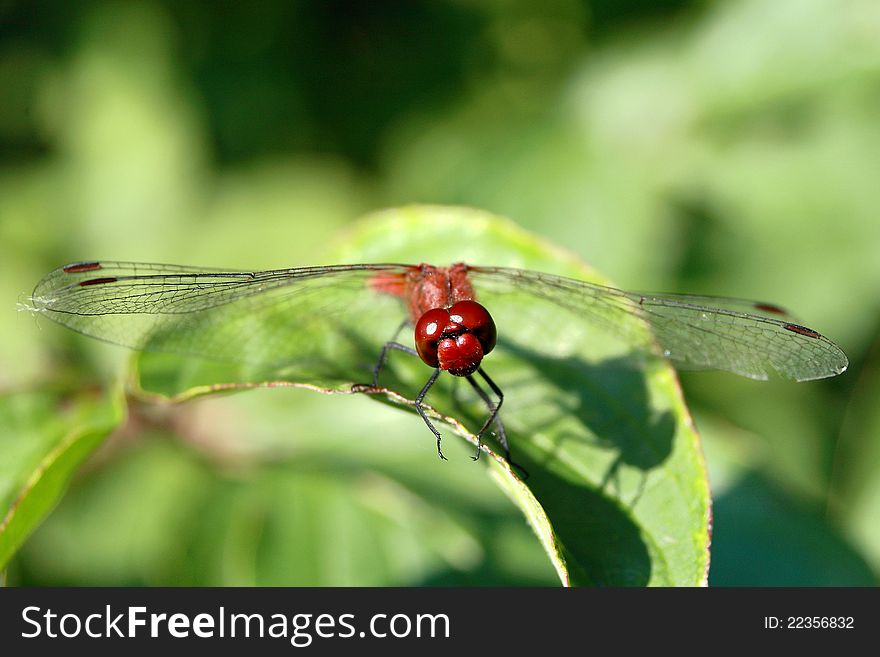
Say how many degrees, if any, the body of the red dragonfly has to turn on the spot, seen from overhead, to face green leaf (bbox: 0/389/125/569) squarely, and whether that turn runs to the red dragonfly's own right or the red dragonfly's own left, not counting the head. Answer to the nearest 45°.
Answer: approximately 90° to the red dragonfly's own right

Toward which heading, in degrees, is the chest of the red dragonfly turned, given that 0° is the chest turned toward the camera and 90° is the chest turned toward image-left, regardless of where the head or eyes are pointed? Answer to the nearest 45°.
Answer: approximately 0°
